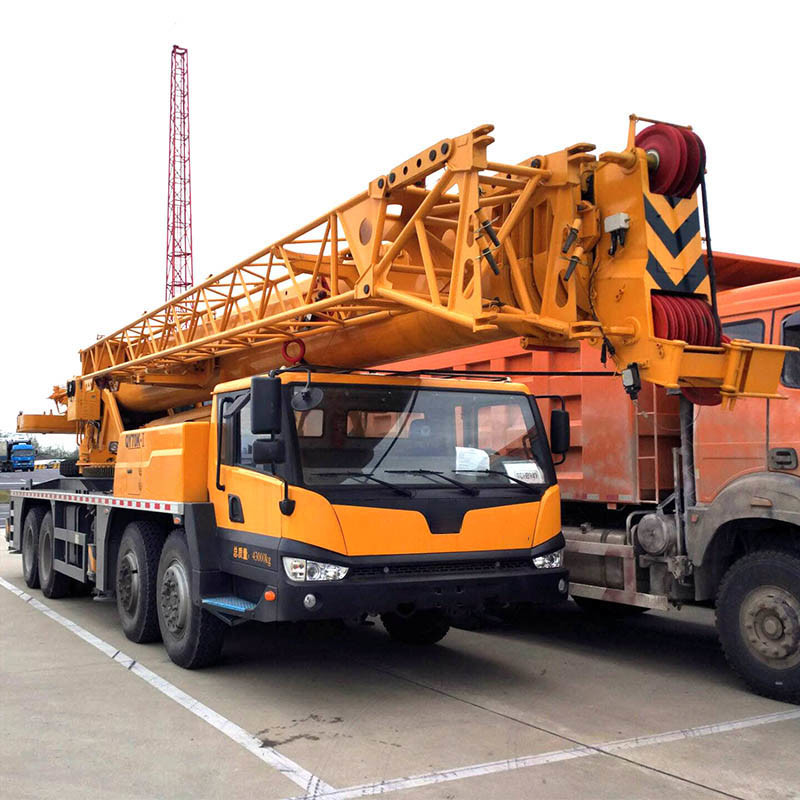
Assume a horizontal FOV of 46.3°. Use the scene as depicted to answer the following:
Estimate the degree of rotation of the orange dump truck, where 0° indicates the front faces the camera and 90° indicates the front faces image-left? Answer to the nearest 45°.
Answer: approximately 315°

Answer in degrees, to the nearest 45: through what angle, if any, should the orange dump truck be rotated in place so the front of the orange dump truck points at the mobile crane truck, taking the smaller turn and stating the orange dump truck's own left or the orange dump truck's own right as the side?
approximately 90° to the orange dump truck's own right

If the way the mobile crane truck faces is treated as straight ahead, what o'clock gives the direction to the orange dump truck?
The orange dump truck is roughly at 10 o'clock from the mobile crane truck.

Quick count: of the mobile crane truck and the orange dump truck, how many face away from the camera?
0
